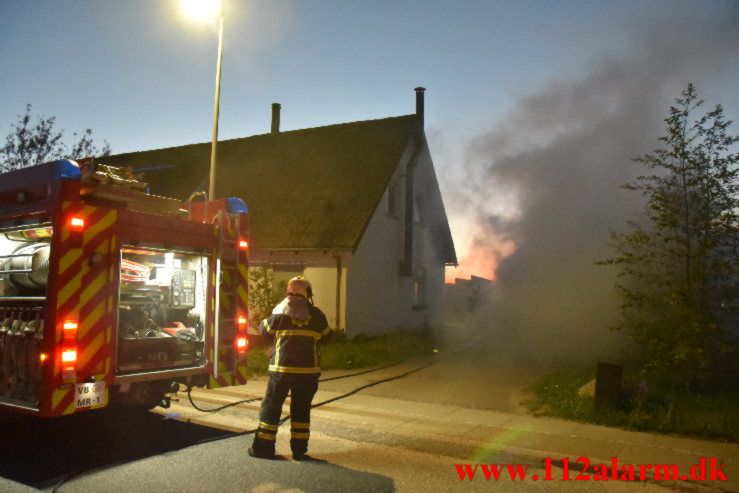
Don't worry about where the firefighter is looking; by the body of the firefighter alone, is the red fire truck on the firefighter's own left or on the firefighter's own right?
on the firefighter's own left

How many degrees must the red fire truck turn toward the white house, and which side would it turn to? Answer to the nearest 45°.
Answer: approximately 90° to its right

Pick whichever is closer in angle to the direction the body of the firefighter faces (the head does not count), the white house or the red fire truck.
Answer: the white house

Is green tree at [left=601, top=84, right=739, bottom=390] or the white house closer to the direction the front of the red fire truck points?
the white house

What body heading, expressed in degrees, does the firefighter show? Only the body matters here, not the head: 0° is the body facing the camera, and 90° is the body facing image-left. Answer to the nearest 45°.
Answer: approximately 180°

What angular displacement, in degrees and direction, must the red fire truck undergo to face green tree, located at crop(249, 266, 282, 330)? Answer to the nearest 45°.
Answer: approximately 45° to its right

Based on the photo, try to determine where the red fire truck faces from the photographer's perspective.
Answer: facing away from the viewer and to the left of the viewer
